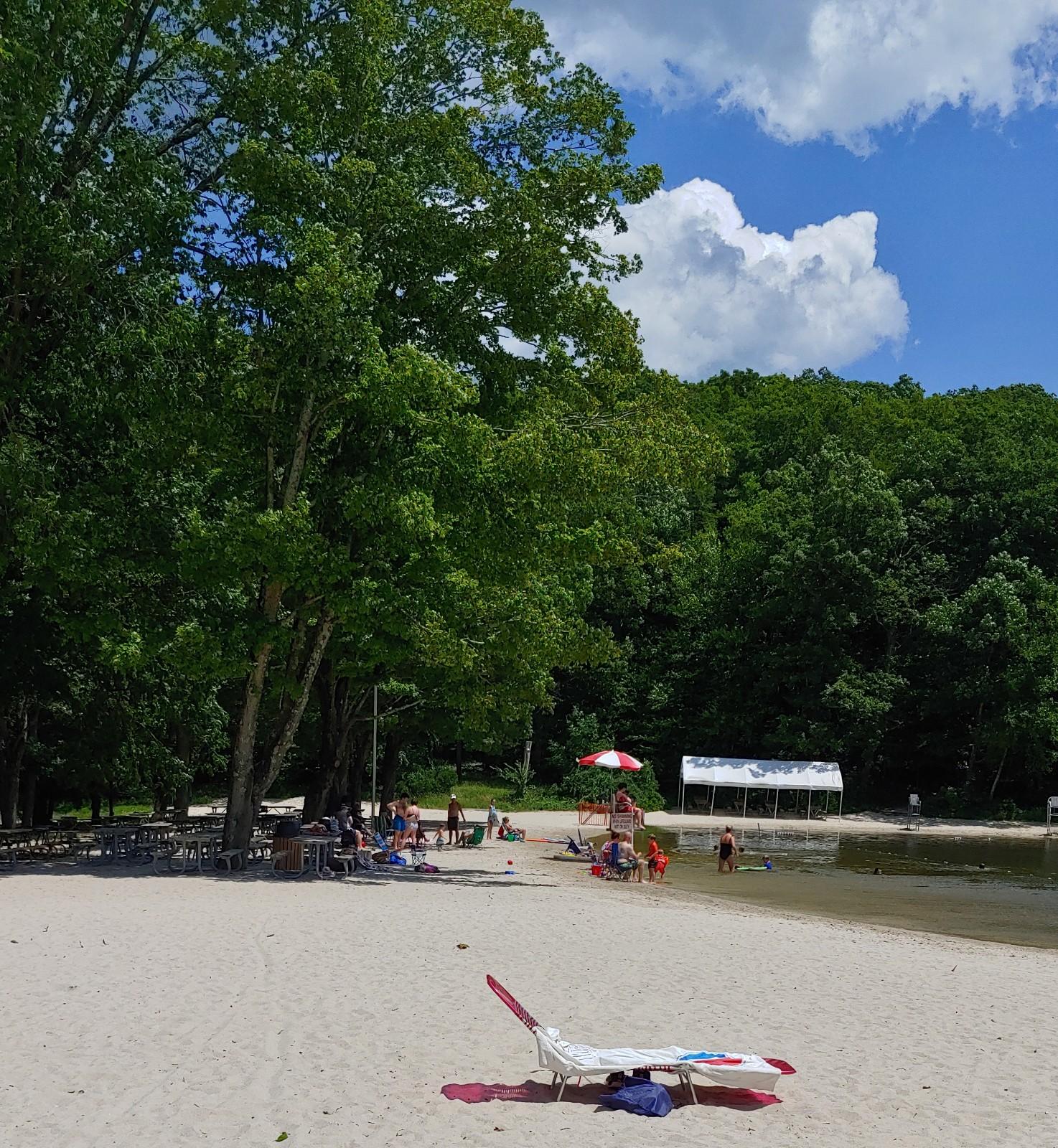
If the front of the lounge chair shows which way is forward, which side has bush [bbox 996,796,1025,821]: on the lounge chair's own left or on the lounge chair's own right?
on the lounge chair's own left

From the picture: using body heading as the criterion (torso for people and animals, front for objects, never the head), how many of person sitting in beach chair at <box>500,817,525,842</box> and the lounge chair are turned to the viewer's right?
2

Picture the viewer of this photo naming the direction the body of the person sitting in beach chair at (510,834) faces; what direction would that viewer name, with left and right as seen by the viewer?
facing to the right of the viewer

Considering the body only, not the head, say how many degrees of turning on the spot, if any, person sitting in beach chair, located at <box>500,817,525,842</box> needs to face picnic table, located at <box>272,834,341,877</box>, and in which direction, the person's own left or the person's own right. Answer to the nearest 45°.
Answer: approximately 90° to the person's own right

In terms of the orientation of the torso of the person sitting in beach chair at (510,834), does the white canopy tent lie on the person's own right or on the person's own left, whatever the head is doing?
on the person's own left

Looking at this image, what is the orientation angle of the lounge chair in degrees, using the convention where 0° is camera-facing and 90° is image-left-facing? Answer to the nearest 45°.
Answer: approximately 270°

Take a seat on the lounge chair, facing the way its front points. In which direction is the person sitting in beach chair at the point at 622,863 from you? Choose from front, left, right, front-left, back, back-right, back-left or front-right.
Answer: left

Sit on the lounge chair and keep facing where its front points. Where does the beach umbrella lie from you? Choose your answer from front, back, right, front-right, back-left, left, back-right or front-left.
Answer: left

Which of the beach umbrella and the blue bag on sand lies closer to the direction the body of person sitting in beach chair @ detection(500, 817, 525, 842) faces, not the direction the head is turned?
the beach umbrella

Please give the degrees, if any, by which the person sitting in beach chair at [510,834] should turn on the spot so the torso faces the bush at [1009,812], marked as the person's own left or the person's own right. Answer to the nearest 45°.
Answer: approximately 45° to the person's own left

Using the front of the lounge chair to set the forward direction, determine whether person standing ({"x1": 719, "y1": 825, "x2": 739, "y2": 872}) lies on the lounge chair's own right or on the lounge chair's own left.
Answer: on the lounge chair's own left

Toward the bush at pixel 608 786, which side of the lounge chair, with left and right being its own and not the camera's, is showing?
left
